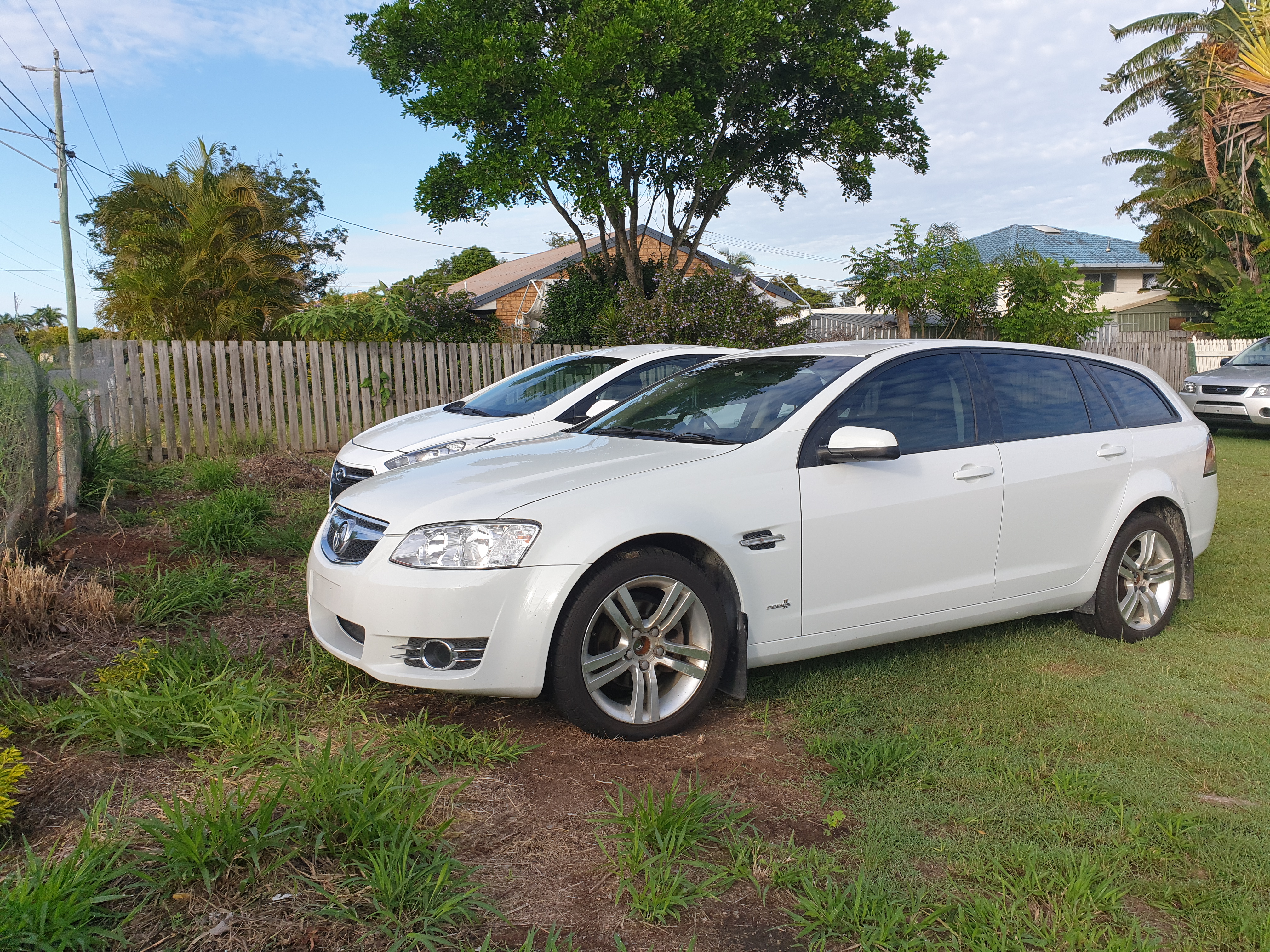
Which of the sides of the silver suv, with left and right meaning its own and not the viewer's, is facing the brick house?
right

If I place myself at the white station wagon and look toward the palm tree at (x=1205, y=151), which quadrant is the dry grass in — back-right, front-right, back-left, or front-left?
back-left

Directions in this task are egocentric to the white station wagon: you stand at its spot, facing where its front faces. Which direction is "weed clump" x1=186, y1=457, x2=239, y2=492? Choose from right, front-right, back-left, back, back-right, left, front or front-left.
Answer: right

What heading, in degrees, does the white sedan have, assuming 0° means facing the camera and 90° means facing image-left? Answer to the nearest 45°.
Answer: approximately 45°

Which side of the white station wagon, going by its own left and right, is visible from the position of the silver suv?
back

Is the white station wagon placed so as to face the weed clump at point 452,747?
yes
